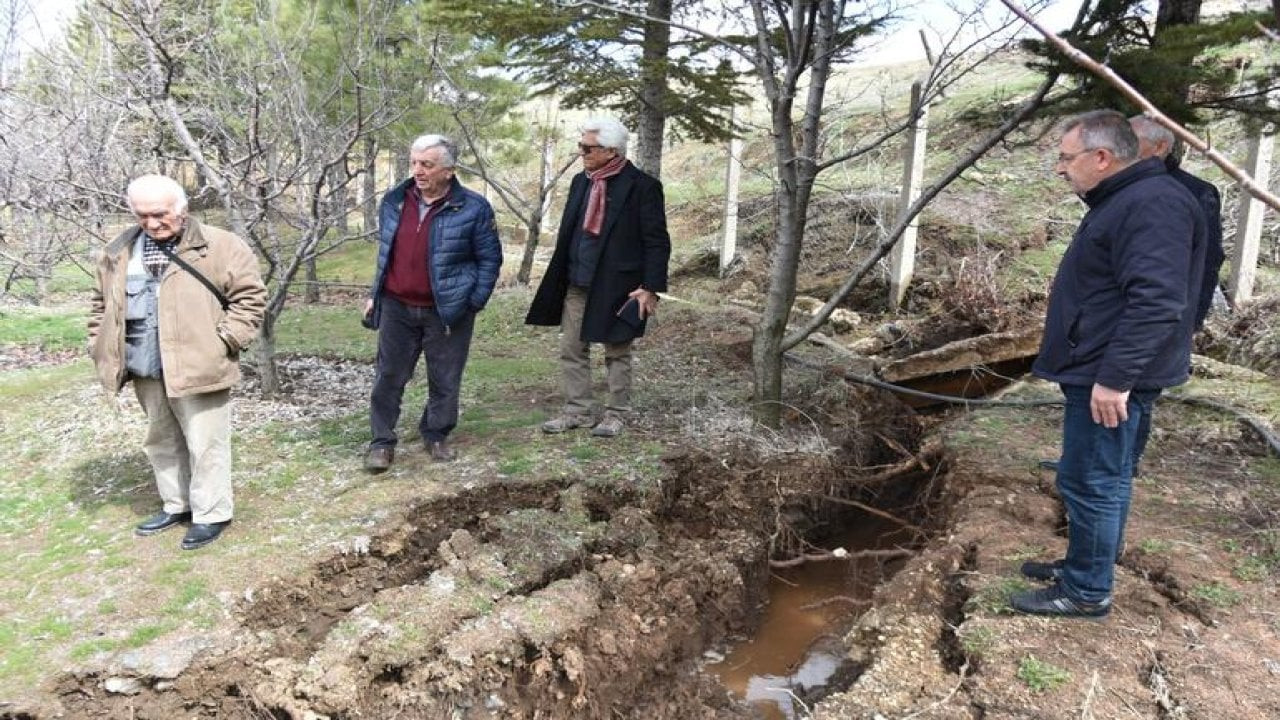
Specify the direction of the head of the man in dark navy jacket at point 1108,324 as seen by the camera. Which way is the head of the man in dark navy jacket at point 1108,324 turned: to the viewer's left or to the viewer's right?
to the viewer's left

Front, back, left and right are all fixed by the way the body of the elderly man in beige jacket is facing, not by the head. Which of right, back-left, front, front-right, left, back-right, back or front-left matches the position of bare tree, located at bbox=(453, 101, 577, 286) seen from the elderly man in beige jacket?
back

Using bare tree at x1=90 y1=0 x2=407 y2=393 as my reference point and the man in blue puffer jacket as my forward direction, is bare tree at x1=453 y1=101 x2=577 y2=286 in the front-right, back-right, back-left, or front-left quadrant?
back-left

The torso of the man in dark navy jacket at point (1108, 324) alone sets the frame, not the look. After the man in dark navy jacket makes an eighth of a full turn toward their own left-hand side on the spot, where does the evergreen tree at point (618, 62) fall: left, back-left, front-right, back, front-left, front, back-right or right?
right

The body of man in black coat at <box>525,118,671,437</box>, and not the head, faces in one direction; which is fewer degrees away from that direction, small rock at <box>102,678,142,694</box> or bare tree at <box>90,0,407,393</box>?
the small rock

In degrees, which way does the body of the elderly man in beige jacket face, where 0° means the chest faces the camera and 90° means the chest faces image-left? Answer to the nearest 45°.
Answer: approximately 45°

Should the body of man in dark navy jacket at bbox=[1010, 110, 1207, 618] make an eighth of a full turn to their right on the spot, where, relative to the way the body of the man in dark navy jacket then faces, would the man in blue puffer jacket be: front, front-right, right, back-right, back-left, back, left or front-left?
front-left

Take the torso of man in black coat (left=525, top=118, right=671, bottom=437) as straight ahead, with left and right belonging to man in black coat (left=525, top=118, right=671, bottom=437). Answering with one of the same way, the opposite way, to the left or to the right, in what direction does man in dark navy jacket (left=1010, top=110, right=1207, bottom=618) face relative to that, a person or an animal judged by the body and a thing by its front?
to the right

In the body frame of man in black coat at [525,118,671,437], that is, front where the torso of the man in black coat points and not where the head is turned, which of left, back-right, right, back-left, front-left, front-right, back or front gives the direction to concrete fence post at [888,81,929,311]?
back

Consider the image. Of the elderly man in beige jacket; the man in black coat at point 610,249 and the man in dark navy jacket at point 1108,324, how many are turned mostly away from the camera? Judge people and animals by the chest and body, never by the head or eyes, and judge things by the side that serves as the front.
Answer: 0

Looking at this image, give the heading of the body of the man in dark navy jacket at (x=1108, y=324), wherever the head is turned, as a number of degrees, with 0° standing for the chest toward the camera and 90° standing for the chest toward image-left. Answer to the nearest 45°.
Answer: approximately 90°

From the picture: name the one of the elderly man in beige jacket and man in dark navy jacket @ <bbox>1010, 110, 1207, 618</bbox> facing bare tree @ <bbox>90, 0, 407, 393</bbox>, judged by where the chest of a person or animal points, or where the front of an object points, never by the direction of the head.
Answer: the man in dark navy jacket

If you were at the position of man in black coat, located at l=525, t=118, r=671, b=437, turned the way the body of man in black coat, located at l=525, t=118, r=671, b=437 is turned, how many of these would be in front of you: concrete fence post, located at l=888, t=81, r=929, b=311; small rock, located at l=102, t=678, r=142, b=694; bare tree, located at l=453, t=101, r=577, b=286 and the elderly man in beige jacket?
2

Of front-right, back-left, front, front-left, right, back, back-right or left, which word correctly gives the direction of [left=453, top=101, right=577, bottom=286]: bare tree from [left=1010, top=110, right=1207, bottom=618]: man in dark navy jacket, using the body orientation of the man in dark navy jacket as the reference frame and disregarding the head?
front-right

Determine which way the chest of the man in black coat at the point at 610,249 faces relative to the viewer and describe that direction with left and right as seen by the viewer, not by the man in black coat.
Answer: facing the viewer and to the left of the viewer

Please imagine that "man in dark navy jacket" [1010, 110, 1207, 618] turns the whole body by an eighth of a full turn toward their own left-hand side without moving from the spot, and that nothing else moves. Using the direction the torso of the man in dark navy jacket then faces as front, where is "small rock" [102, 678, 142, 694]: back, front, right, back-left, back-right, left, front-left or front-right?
front

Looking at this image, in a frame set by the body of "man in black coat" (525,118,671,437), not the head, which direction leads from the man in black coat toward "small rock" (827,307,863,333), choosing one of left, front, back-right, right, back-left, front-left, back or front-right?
back

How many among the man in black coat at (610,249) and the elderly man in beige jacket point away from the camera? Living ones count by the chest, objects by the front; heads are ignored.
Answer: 0

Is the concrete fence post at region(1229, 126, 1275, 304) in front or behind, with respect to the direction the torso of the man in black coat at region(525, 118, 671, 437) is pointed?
behind

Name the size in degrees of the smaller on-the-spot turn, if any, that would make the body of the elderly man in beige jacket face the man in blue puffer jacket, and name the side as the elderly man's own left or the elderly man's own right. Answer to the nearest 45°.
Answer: approximately 135° to the elderly man's own left
